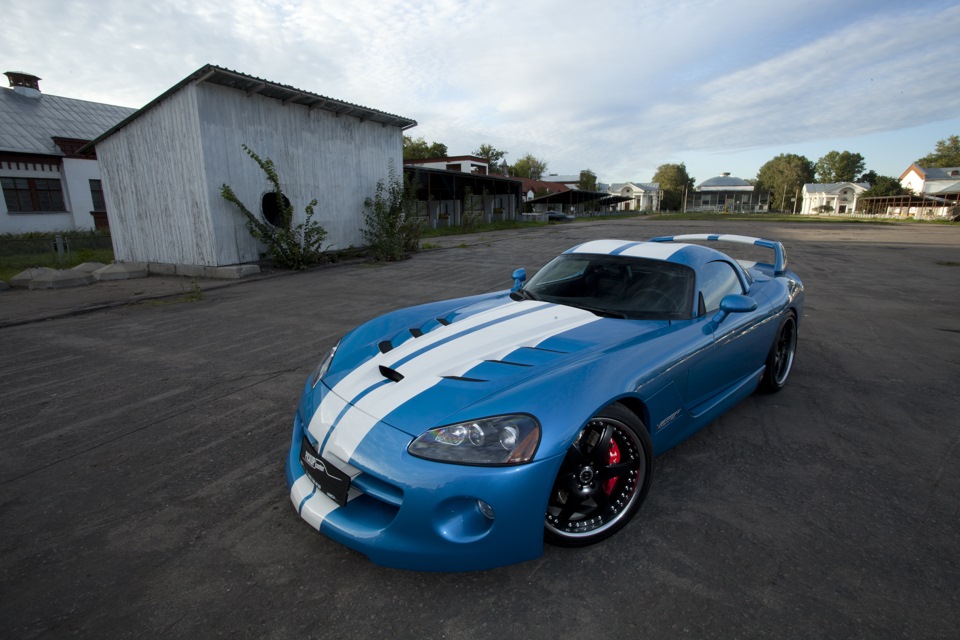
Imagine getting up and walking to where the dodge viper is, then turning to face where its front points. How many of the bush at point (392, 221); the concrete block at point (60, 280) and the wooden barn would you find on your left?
0

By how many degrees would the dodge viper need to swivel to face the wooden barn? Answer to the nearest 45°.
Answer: approximately 90° to its right

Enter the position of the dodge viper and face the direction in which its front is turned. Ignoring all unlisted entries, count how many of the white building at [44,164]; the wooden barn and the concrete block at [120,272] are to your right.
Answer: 3

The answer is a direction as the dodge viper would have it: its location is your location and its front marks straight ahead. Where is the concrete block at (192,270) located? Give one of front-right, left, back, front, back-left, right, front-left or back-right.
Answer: right

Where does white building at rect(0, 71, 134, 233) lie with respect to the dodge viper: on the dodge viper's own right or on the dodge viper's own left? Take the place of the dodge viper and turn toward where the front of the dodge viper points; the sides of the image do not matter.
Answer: on the dodge viper's own right

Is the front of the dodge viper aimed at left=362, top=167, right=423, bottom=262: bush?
no

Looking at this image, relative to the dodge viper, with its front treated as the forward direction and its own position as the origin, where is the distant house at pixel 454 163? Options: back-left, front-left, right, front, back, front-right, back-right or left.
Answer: back-right

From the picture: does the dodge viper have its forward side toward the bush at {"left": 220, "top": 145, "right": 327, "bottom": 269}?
no

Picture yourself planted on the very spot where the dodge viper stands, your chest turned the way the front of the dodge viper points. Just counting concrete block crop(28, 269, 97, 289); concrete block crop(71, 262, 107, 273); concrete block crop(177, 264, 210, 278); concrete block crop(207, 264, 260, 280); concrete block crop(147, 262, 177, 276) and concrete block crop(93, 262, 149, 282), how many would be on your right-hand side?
6

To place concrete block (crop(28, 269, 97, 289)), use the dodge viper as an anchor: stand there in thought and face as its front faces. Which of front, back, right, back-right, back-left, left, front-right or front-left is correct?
right

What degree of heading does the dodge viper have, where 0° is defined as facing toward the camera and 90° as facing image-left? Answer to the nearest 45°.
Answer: approximately 45°

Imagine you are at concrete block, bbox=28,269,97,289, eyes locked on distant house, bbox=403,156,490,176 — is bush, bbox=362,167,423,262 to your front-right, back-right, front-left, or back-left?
front-right

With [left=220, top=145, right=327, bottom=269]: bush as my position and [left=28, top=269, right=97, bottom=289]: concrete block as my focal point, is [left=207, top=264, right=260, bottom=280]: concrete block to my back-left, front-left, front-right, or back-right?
front-left

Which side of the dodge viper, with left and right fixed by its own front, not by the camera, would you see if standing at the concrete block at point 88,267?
right

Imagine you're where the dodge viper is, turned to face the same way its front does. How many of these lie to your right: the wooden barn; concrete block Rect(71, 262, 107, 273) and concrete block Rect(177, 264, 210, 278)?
3

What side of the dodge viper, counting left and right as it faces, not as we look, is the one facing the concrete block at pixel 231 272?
right

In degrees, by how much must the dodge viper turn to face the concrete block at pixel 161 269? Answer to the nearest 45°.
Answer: approximately 90° to its right
